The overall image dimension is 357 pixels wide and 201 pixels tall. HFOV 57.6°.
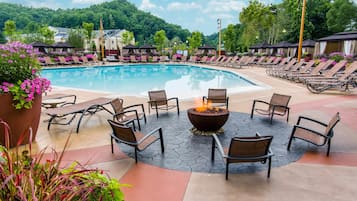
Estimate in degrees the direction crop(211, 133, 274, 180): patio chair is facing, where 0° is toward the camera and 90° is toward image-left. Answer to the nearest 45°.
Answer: approximately 135°

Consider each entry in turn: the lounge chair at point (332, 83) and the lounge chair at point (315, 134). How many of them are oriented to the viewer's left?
2

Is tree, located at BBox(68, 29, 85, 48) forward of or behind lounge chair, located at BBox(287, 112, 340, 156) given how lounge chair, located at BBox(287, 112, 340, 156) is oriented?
forward

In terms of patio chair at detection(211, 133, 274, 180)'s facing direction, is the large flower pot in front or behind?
in front

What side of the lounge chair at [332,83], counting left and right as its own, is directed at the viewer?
left

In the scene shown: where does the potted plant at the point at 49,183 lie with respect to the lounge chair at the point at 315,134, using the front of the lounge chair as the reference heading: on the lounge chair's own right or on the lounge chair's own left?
on the lounge chair's own left

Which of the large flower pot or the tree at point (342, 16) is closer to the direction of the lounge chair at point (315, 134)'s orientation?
the large flower pot

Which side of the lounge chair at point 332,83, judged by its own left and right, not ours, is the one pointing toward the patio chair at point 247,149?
left

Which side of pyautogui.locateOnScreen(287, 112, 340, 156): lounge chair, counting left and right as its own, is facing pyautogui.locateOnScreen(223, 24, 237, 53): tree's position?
right

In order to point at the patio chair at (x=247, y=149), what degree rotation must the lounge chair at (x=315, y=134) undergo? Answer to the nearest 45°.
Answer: approximately 45° to its left

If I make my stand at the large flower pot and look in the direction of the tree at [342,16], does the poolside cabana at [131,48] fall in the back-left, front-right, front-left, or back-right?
front-left

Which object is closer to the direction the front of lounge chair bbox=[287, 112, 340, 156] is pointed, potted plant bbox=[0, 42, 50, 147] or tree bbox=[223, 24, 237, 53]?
the potted plant

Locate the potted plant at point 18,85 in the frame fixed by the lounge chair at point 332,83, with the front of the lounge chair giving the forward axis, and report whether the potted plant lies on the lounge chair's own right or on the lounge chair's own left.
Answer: on the lounge chair's own left

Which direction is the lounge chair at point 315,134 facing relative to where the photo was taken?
to the viewer's left

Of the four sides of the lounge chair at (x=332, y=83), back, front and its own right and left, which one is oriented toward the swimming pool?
front
